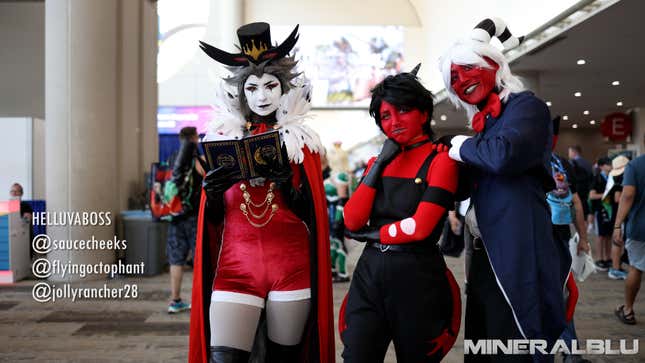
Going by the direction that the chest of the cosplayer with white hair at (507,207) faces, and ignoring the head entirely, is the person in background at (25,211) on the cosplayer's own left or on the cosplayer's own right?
on the cosplayer's own right

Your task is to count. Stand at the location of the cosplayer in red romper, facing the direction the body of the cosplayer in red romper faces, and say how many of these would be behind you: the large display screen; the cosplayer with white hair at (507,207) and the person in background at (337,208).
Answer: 2

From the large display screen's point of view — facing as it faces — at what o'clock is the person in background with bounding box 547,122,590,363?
The person in background is roughly at 12 o'clock from the large display screen.

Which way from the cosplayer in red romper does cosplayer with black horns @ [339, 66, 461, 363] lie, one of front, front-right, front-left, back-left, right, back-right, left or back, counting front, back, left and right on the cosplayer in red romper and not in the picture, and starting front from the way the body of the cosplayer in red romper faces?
front-left

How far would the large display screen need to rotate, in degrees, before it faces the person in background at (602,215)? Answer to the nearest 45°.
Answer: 0° — it already faces them

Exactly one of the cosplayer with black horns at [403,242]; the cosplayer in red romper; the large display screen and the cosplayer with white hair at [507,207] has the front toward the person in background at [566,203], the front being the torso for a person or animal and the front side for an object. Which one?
the large display screen

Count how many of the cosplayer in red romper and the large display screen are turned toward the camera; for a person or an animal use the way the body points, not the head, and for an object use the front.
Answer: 2

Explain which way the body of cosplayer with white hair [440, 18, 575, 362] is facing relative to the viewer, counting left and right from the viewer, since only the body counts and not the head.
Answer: facing the viewer and to the left of the viewer

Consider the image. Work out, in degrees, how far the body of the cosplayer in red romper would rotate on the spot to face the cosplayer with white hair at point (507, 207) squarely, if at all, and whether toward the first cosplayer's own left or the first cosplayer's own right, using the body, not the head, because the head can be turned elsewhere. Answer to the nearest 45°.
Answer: approximately 45° to the first cosplayer's own left

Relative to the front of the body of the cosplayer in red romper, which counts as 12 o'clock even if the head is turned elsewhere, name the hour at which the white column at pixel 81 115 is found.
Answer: The white column is roughly at 5 o'clock from the cosplayer in red romper.

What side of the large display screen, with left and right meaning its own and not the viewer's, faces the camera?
front

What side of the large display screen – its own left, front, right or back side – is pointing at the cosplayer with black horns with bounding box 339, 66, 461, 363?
front

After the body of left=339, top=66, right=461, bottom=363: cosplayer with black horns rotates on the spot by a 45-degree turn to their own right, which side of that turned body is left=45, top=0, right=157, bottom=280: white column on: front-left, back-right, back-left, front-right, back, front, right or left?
front-right

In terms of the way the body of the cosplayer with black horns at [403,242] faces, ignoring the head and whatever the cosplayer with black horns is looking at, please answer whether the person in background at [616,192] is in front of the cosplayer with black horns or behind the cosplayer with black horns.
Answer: behind
